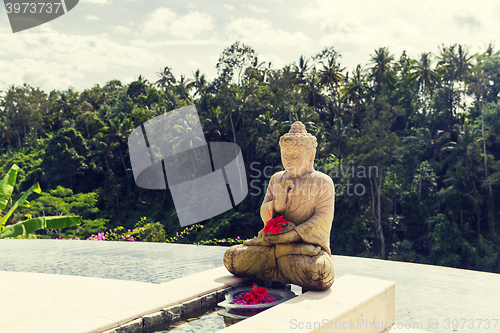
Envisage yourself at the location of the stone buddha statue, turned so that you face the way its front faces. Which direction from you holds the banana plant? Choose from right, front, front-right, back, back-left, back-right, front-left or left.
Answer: right

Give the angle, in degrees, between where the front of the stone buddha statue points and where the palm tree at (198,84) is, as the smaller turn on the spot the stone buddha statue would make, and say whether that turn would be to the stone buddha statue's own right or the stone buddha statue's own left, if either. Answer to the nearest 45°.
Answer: approximately 135° to the stone buddha statue's own right

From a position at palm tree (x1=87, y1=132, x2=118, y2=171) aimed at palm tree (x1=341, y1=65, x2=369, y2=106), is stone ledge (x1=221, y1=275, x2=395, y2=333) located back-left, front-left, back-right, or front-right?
front-right

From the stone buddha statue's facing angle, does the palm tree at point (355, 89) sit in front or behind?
behind

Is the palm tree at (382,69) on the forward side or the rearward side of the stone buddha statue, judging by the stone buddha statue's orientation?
on the rearward side

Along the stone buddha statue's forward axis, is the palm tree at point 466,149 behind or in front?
behind

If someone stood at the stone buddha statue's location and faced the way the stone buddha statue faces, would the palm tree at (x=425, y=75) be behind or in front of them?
behind

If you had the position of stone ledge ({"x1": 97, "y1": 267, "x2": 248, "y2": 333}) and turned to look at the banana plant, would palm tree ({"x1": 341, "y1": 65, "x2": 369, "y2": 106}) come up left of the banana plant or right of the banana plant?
right

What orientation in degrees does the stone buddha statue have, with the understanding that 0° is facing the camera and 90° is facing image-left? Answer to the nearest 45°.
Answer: approximately 45°

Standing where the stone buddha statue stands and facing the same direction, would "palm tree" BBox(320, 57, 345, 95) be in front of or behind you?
behind
